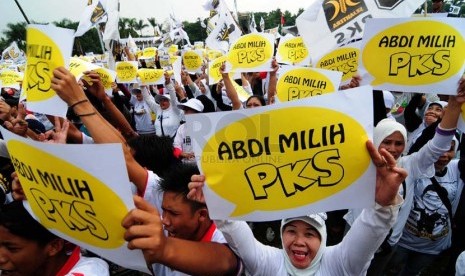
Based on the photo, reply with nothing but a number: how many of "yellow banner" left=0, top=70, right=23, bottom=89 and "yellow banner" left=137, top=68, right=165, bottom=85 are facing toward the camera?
2

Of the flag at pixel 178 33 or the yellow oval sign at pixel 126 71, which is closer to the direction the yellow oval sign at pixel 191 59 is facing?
the yellow oval sign

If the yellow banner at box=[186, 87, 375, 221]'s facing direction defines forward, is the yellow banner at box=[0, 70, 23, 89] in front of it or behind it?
behind

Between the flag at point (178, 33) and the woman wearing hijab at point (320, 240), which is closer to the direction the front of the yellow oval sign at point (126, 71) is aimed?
the woman wearing hijab

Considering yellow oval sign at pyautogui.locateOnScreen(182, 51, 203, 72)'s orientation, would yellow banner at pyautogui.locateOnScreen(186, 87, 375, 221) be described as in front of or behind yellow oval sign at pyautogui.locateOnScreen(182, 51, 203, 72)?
in front
